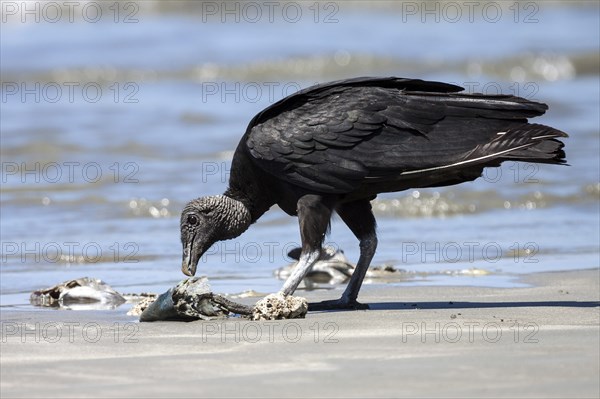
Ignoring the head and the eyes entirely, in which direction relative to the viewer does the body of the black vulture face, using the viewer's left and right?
facing to the left of the viewer

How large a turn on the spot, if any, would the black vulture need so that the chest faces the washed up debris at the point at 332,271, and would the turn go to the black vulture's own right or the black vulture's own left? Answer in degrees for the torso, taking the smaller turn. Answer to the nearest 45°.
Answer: approximately 90° to the black vulture's own right

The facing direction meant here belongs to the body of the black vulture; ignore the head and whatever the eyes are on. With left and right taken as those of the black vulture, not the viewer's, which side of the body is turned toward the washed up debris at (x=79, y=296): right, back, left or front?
front
